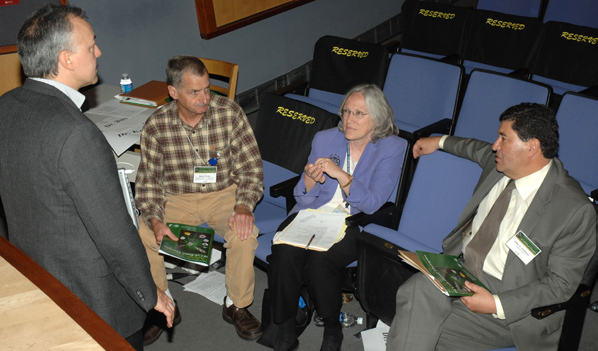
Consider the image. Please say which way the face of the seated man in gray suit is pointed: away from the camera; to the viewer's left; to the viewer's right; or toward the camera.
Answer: to the viewer's left

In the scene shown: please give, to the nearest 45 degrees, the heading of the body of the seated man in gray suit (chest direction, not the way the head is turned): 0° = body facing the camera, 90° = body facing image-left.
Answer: approximately 45°

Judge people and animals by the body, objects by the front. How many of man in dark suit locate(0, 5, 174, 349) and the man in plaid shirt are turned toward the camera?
1

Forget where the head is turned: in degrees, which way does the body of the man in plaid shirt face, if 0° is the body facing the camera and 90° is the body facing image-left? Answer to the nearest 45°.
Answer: approximately 0°

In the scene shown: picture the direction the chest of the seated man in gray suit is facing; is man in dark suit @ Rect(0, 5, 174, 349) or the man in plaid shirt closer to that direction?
the man in dark suit

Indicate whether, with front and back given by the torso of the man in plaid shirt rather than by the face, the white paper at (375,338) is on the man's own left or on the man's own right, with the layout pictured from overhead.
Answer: on the man's own left

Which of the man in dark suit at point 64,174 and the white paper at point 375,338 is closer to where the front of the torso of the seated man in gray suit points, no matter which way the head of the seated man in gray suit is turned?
the man in dark suit

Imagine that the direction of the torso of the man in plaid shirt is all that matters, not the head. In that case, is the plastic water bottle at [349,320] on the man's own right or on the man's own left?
on the man's own left

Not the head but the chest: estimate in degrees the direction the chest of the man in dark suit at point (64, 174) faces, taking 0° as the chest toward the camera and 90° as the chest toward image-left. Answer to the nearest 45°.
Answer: approximately 225°

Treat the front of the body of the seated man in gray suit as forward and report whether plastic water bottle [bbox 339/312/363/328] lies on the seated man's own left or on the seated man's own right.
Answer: on the seated man's own right
